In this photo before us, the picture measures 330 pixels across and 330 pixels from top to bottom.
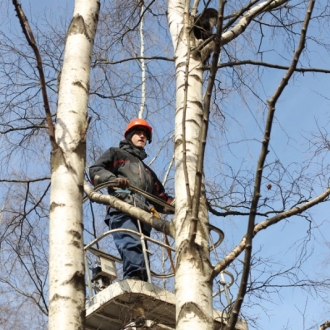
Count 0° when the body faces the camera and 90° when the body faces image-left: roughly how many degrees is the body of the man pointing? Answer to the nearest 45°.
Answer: approximately 315°

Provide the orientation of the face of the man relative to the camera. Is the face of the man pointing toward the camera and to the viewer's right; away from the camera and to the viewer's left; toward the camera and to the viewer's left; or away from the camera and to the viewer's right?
toward the camera and to the viewer's right
